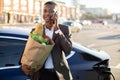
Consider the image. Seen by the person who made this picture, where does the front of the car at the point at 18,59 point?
facing to the left of the viewer

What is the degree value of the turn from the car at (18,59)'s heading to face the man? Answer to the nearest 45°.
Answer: approximately 135° to its left
